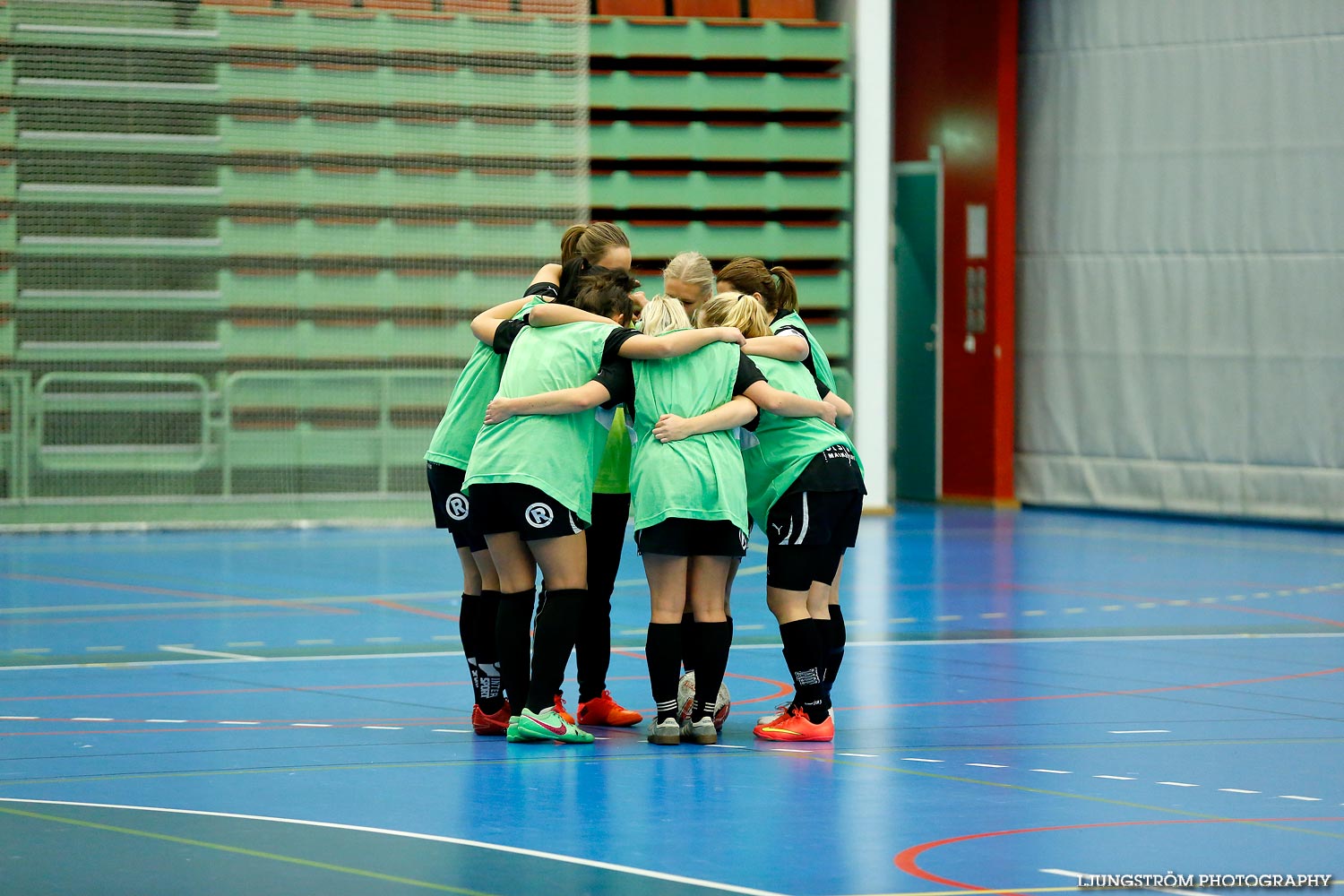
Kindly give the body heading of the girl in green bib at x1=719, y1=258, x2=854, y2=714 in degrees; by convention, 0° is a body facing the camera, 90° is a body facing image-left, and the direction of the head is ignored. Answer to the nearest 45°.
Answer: approximately 90°

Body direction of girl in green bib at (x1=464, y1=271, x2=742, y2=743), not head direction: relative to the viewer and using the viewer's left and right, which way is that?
facing away from the viewer and to the right of the viewer

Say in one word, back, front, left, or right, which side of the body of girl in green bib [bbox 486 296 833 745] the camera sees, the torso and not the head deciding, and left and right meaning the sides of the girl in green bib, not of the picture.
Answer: back

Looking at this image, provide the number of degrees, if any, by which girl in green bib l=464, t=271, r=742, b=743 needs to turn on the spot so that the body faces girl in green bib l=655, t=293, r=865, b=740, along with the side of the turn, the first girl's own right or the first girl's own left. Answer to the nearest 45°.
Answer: approximately 45° to the first girl's own right

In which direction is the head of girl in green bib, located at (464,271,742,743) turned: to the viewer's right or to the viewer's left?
to the viewer's right

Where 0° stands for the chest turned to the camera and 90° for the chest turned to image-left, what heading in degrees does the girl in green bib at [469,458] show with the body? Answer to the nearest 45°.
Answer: approximately 270°

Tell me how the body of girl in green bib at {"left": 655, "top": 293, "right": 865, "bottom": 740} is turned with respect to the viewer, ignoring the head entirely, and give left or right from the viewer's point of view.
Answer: facing to the left of the viewer

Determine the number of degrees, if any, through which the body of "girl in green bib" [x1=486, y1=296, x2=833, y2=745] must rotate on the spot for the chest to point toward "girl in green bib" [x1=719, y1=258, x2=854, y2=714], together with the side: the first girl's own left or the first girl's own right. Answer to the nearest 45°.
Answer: approximately 45° to the first girl's own right

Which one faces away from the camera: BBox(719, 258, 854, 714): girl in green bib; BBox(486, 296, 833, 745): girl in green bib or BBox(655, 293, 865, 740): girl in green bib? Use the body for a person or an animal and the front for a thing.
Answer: BBox(486, 296, 833, 745): girl in green bib

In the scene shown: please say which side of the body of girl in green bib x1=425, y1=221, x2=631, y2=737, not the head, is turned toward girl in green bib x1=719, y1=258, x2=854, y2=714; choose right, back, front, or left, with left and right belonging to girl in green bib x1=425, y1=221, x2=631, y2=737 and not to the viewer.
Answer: front

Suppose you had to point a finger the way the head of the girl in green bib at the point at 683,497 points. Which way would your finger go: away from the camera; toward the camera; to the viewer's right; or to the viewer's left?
away from the camera
